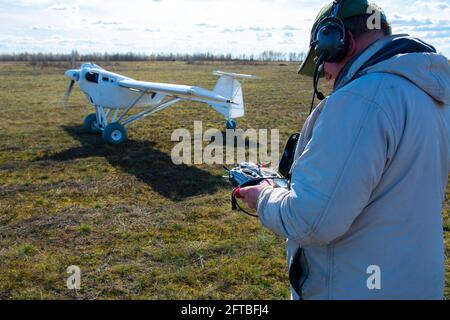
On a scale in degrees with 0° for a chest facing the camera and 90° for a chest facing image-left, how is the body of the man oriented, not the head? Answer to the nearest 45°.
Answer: approximately 135°

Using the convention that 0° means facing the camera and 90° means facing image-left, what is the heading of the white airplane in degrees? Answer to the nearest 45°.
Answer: approximately 45°

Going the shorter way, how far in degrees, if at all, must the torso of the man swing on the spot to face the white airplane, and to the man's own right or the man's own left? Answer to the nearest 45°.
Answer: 0° — they already face it
